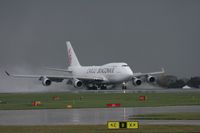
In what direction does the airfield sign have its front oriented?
toward the camera
